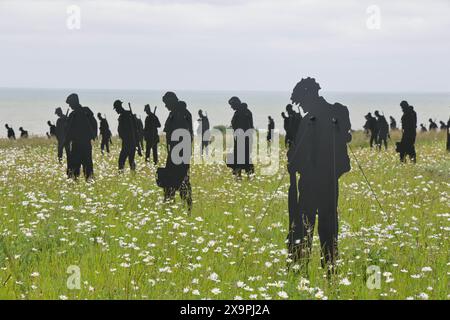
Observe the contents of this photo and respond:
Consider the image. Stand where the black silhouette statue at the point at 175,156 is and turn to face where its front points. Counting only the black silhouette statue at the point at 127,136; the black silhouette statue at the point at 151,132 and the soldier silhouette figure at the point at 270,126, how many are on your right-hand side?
3

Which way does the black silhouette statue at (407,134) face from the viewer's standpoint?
to the viewer's left

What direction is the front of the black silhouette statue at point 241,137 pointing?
to the viewer's left

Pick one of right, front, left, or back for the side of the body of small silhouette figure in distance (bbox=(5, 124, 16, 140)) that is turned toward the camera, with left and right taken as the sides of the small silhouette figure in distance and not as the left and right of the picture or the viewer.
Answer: left

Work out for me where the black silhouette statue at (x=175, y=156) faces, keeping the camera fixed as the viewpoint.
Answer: facing to the left of the viewer

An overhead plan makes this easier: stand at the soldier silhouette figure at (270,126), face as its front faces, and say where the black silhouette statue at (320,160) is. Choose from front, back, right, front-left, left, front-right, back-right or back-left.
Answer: left

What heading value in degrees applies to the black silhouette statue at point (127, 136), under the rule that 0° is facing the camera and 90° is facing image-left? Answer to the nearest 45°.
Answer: approximately 90°
